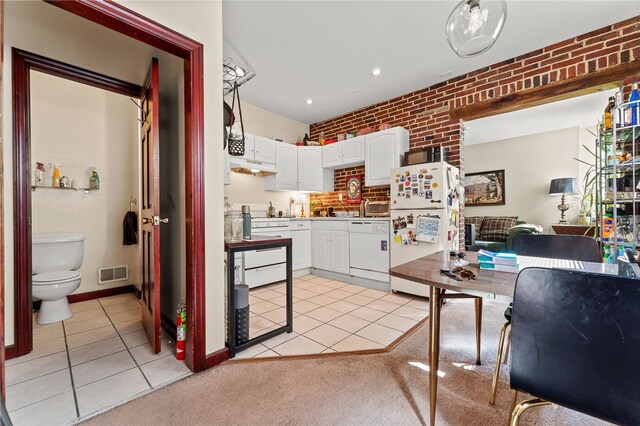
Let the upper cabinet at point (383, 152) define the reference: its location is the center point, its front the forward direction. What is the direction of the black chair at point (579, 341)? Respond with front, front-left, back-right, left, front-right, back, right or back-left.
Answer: front-left

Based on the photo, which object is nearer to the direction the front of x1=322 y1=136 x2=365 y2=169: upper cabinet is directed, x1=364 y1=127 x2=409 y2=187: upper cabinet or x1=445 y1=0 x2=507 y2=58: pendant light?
the pendant light

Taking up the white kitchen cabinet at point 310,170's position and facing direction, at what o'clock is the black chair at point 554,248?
The black chair is roughly at 11 o'clock from the white kitchen cabinet.

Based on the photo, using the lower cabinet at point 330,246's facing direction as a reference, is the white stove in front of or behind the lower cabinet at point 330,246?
in front

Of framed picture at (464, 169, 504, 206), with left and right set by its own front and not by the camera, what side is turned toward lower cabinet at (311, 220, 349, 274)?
front

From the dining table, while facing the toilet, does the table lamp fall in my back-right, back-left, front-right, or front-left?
back-right

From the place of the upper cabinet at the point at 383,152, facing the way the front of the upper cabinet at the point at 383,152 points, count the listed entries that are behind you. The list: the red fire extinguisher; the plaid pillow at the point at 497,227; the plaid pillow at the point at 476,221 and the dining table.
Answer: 2

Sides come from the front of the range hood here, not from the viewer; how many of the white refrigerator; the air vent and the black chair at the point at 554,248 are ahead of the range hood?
2

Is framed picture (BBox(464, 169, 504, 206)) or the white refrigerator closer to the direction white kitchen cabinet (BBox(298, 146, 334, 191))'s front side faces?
the white refrigerator
